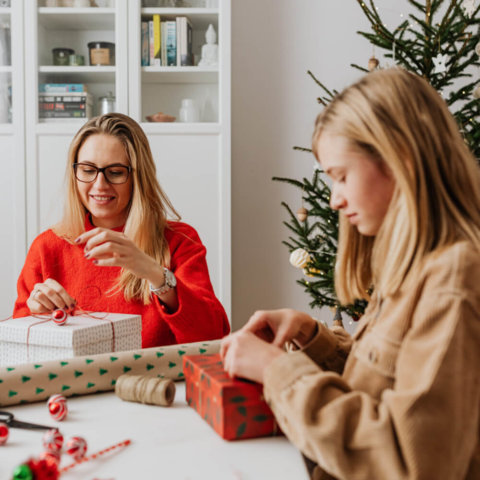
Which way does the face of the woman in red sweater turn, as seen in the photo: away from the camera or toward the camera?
toward the camera

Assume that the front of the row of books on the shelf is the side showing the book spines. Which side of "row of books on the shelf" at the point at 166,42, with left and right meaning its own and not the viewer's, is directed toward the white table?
front

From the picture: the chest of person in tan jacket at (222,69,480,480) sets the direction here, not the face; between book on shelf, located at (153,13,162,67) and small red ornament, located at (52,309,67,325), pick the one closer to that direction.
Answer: the small red ornament

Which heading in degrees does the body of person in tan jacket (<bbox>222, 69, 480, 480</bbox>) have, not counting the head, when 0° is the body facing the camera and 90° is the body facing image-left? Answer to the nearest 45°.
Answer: approximately 90°

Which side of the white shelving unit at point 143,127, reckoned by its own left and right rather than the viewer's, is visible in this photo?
front

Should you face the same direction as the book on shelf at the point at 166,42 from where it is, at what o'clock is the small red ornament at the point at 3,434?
The small red ornament is roughly at 12 o'clock from the book on shelf.

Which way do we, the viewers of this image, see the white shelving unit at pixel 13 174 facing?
facing the viewer

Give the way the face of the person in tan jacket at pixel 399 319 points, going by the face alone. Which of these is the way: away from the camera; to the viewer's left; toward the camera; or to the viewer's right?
to the viewer's left
